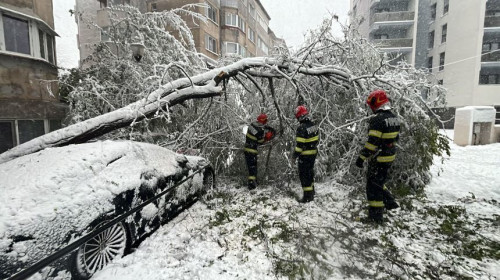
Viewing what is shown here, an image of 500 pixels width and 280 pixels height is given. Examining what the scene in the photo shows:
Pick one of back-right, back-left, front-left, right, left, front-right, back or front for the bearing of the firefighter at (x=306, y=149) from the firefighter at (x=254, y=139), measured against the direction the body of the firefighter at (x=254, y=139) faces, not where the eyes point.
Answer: front-right

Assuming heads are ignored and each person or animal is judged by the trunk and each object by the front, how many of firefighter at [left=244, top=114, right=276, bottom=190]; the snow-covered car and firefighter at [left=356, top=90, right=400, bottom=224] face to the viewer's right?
1

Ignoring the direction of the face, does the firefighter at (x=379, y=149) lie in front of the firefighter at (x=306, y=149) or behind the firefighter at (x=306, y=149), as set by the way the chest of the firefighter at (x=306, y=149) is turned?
behind

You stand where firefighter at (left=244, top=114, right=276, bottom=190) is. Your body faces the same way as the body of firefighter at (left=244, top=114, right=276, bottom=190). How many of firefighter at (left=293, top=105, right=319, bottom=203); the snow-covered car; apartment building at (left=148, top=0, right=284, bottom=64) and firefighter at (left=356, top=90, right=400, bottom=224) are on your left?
1

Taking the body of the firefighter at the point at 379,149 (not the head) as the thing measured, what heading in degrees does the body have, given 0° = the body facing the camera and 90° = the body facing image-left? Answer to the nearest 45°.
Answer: approximately 135°

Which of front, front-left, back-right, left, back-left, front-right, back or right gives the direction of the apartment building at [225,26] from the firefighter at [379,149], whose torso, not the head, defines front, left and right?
front
